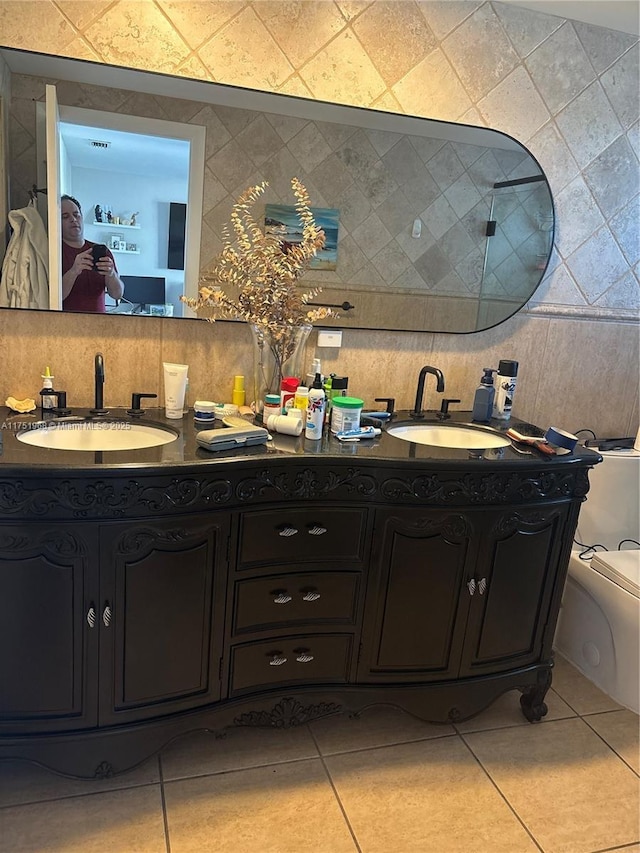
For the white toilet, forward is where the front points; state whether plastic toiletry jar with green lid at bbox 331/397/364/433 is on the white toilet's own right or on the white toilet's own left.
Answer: on the white toilet's own right

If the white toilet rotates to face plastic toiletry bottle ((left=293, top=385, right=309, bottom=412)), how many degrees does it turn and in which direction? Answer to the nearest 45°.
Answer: approximately 90° to its right

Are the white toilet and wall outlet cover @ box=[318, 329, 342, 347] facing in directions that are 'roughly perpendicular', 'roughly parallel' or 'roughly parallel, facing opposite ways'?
roughly parallel

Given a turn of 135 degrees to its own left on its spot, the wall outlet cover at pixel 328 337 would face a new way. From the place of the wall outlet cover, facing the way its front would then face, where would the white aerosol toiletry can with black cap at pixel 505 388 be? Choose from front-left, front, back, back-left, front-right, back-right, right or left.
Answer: front-right

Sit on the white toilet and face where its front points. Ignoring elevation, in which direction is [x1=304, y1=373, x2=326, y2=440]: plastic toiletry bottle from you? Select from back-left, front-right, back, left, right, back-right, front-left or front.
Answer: right

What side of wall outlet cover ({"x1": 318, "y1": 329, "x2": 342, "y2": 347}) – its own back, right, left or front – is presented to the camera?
front

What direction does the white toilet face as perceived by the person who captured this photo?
facing the viewer and to the right of the viewer

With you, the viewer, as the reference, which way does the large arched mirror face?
facing the viewer

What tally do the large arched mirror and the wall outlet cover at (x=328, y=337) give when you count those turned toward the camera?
2
